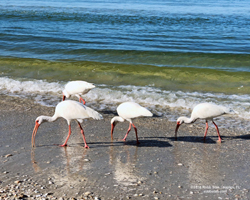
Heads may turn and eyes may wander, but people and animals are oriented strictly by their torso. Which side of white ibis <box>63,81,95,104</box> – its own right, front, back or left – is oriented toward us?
left

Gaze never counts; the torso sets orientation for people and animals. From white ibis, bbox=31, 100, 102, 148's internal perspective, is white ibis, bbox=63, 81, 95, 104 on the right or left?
on its right

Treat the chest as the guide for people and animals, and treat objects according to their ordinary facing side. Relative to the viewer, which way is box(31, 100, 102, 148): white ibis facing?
to the viewer's left

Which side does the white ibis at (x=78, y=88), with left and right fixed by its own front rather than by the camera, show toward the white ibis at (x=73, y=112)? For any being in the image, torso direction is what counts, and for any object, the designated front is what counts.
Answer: left

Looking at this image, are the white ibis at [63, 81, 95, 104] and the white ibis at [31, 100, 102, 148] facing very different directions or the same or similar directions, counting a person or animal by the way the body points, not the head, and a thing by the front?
same or similar directions

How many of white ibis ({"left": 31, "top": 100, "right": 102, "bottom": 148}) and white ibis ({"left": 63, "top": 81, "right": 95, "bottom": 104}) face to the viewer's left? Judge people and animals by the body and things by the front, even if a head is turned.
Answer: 2
